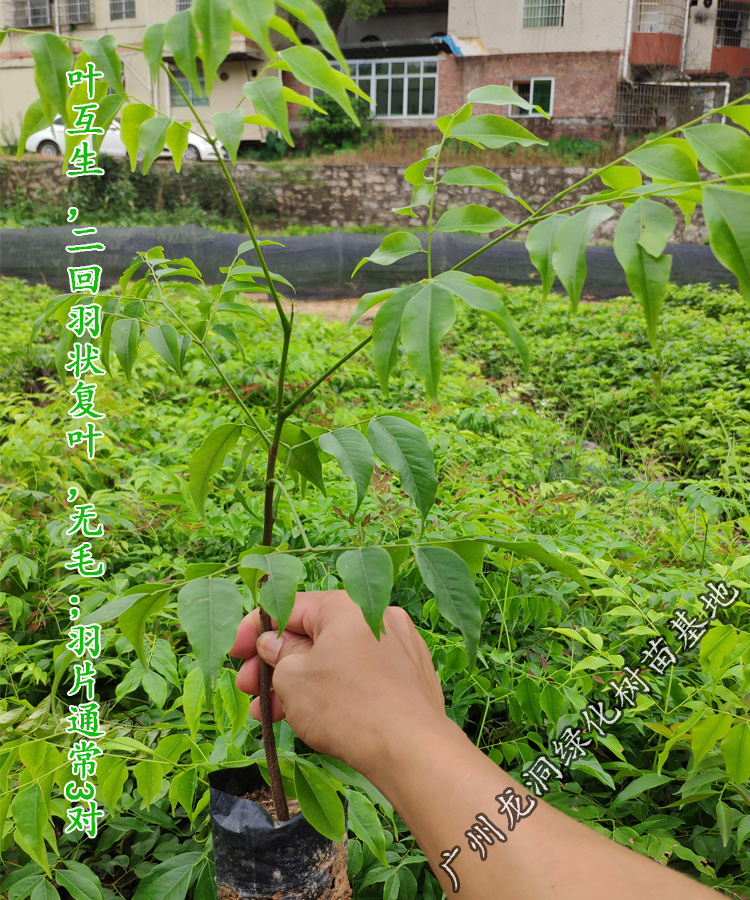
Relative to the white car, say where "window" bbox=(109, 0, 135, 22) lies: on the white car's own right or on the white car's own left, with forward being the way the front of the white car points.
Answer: on the white car's own right

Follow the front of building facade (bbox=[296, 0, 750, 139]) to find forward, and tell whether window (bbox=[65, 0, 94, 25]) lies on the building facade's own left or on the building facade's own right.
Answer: on the building facade's own right

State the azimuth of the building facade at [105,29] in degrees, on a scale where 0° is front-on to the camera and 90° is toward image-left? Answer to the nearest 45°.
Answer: approximately 0°

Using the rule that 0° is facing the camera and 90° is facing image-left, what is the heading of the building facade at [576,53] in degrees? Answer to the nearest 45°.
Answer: approximately 0°

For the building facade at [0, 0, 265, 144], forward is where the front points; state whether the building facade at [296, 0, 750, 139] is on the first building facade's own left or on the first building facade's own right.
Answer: on the first building facade's own left

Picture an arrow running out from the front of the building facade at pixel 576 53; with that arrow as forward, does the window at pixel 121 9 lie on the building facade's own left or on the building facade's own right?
on the building facade's own right
